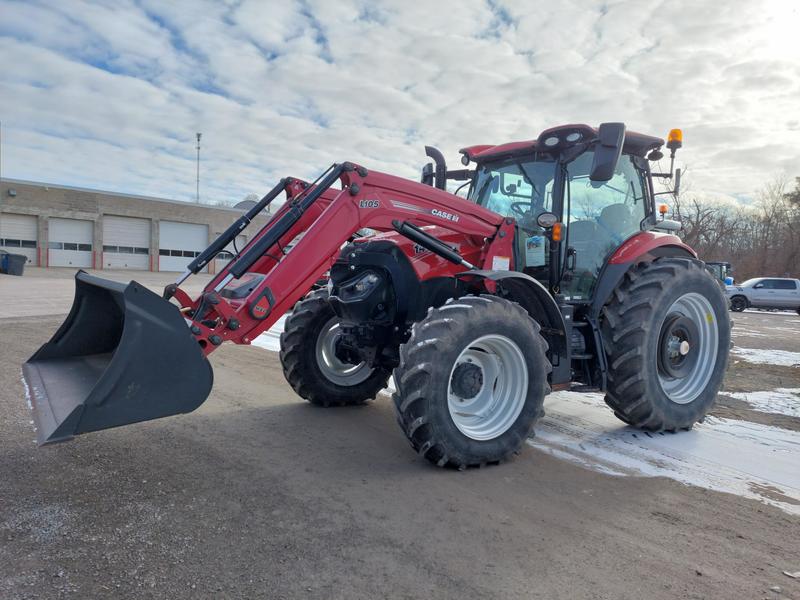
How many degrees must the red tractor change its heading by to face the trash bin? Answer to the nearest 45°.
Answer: approximately 90° to its right

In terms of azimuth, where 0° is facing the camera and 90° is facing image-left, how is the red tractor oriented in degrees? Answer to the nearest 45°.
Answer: approximately 45°

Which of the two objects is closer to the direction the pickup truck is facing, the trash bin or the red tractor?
the trash bin

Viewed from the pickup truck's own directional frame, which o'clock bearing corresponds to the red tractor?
The red tractor is roughly at 9 o'clock from the pickup truck.

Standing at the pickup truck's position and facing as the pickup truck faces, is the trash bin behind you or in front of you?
in front

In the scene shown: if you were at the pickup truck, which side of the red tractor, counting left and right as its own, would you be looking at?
back

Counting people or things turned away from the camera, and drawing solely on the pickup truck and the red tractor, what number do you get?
0

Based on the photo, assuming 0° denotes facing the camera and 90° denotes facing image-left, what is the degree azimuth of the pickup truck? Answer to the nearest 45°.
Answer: approximately 90°
